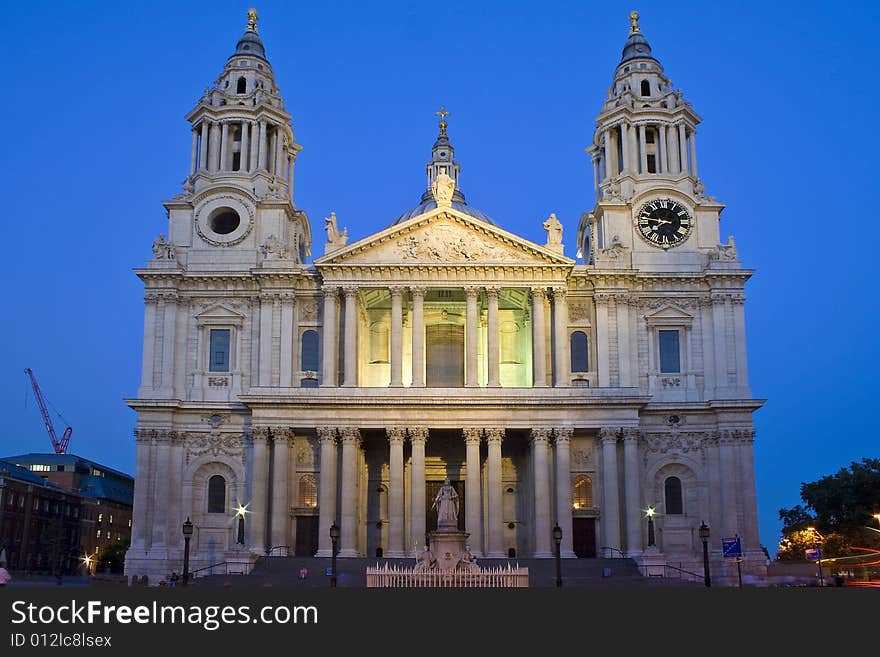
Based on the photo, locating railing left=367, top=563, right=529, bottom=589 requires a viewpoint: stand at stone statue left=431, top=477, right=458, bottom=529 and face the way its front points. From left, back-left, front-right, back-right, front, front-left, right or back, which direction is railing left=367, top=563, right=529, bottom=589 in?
front

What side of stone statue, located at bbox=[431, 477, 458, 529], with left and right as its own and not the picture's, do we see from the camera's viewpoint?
front
